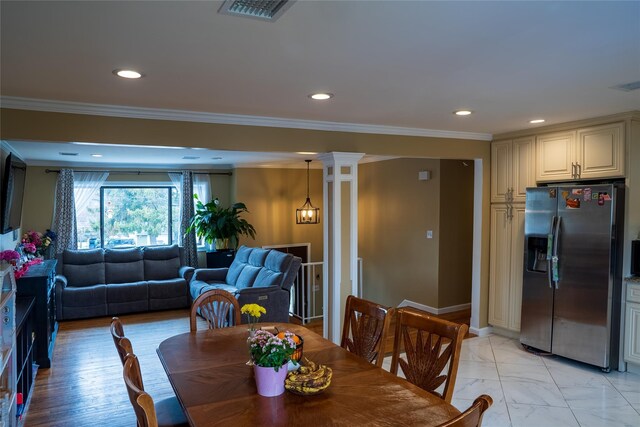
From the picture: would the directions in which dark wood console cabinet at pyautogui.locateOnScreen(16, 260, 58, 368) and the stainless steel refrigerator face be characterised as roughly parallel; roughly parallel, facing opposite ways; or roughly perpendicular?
roughly parallel, facing opposite ways

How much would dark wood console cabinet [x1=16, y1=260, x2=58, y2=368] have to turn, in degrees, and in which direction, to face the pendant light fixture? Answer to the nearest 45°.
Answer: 0° — it already faces it

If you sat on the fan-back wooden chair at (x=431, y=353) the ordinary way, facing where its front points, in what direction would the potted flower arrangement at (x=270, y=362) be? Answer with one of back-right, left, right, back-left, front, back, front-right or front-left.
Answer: front

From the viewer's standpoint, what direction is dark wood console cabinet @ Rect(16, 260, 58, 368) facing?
to the viewer's right

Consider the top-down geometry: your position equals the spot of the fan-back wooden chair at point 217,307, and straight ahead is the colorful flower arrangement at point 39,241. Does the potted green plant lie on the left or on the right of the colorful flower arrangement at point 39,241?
right

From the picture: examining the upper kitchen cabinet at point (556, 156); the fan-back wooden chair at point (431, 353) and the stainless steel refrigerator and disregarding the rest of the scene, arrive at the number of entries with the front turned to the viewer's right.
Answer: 0

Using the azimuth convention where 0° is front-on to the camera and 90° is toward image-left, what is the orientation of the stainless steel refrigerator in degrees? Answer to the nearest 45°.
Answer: approximately 45°

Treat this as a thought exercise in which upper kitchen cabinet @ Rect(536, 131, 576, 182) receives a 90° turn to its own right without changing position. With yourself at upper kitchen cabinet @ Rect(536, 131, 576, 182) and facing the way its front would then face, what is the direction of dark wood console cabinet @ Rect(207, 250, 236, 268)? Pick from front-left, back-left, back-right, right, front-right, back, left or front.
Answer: front-left

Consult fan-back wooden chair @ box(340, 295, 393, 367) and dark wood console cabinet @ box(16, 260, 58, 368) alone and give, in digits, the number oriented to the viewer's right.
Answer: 1

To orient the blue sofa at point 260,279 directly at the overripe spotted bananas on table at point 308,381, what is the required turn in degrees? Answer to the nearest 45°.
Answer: approximately 45° to its left

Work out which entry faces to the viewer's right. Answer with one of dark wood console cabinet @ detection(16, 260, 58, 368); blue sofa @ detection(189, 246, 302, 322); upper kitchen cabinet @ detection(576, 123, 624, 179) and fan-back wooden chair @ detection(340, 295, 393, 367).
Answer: the dark wood console cabinet

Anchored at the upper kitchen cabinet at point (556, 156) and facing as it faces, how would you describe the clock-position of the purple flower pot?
The purple flower pot is roughly at 11 o'clock from the upper kitchen cabinet.

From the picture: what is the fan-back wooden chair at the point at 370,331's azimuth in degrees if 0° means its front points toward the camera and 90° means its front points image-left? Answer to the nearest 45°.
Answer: approximately 45°

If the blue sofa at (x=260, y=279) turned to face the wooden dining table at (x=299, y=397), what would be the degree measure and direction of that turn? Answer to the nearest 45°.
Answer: approximately 45° to its left

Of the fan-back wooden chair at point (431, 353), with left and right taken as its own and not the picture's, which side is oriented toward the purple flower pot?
front
